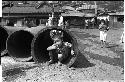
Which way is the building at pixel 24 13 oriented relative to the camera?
toward the camera

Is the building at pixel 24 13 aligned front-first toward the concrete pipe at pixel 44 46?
yes
